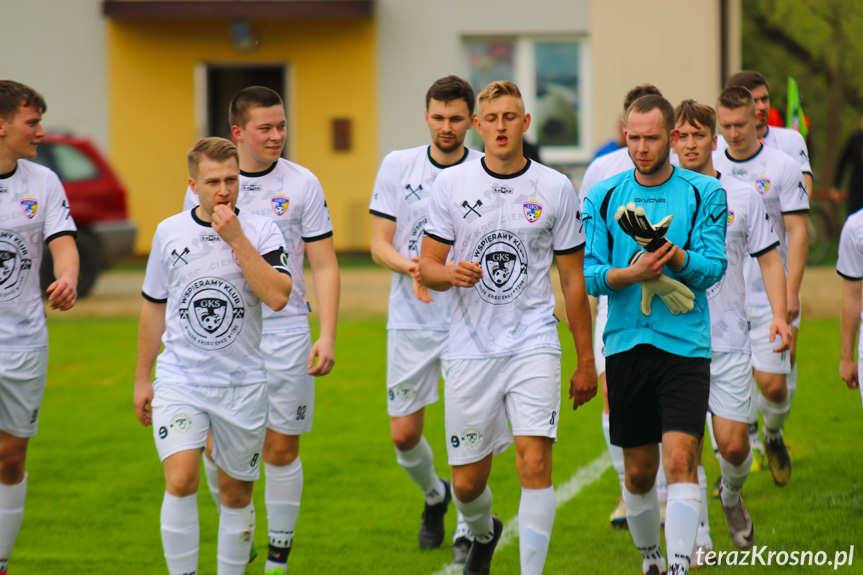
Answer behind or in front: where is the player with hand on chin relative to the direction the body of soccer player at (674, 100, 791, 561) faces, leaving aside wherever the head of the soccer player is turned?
in front

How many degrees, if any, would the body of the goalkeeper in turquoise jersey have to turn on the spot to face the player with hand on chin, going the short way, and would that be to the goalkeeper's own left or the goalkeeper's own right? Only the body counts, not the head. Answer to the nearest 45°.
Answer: approximately 90° to the goalkeeper's own right

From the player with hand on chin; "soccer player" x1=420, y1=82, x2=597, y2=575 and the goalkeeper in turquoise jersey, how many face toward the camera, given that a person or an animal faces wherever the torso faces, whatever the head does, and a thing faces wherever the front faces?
3

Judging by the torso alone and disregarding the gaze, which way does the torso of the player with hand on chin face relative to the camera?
toward the camera

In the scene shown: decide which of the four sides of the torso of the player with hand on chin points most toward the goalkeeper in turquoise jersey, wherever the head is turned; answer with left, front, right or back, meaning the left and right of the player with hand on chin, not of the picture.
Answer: left

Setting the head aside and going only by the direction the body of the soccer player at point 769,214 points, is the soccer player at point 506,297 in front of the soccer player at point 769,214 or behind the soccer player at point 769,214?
in front

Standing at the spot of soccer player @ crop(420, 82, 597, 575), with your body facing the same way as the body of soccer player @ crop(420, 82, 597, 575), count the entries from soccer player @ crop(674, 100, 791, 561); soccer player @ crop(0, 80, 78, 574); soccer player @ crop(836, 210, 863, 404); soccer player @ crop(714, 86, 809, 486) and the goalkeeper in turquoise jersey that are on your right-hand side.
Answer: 1

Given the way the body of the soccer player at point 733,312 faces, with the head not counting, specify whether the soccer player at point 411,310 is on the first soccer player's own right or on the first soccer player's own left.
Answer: on the first soccer player's own right

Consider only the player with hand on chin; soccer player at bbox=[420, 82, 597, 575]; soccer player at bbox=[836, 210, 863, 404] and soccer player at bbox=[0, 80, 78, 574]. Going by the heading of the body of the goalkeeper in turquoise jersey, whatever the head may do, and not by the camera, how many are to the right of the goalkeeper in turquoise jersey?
3

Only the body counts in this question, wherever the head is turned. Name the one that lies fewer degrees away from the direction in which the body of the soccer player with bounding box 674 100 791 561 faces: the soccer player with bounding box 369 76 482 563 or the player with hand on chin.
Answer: the player with hand on chin

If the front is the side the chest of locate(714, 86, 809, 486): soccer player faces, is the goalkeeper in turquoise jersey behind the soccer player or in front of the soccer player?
in front

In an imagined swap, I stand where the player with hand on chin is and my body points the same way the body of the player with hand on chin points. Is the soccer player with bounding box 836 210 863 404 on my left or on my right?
on my left
